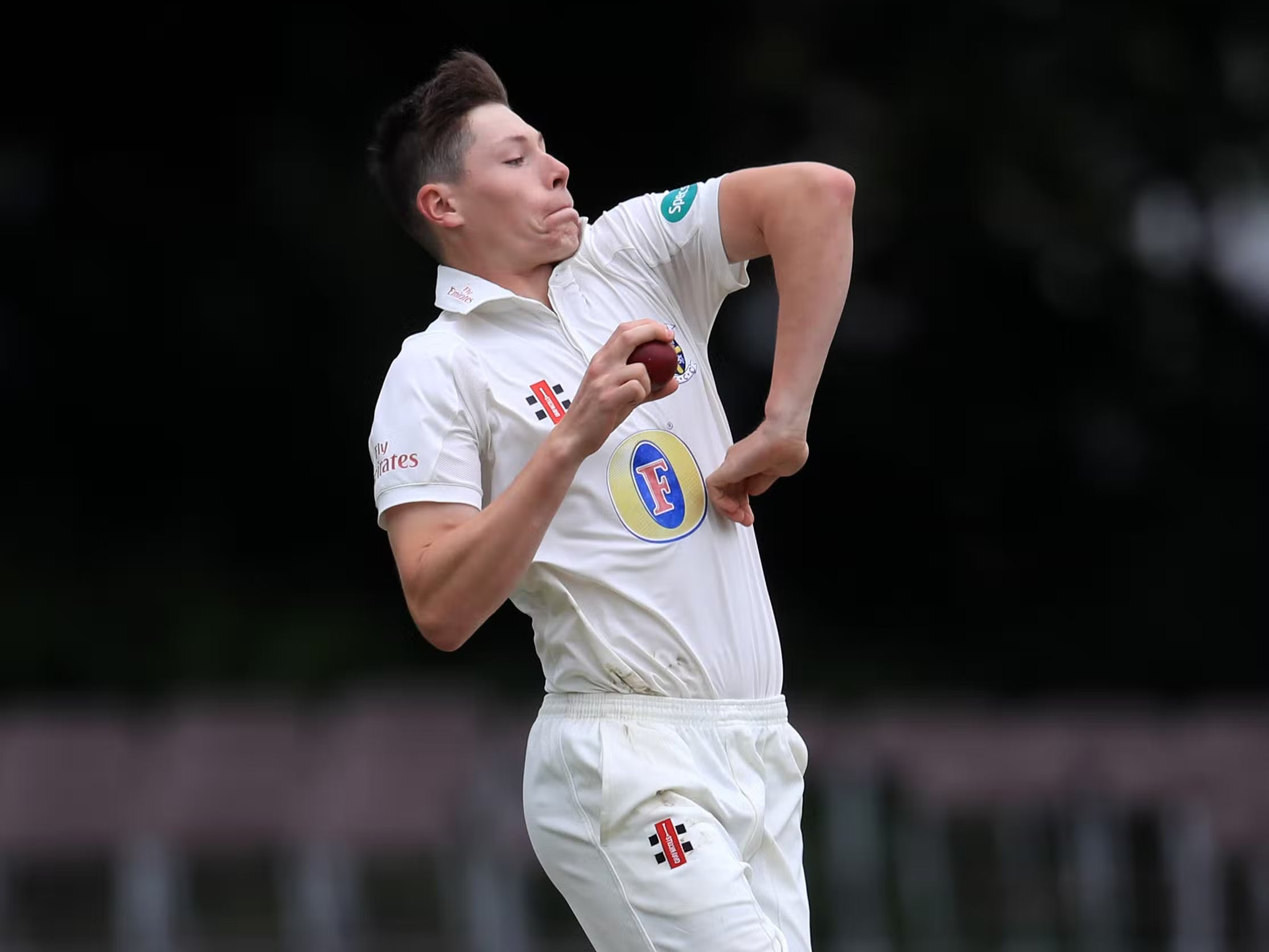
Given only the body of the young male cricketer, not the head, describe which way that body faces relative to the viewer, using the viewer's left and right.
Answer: facing the viewer and to the right of the viewer
